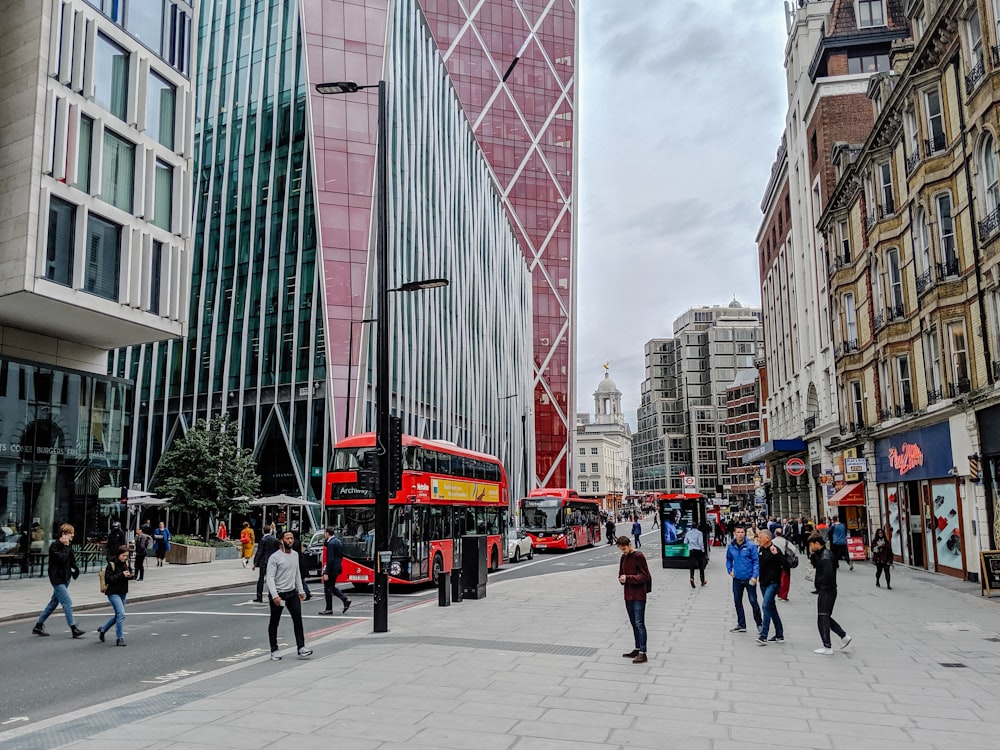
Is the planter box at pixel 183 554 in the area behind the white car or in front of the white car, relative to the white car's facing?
in front

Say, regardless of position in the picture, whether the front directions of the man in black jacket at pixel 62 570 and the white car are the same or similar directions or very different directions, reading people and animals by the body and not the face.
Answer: very different directions

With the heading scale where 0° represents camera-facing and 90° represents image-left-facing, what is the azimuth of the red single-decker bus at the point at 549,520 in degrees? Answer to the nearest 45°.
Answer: approximately 45°

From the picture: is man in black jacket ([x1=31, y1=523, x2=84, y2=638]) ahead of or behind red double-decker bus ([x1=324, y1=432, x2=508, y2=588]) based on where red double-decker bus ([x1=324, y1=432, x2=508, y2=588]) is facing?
ahead

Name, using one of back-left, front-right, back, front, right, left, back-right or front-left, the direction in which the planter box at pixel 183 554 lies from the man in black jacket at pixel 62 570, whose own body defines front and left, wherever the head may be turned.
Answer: left
